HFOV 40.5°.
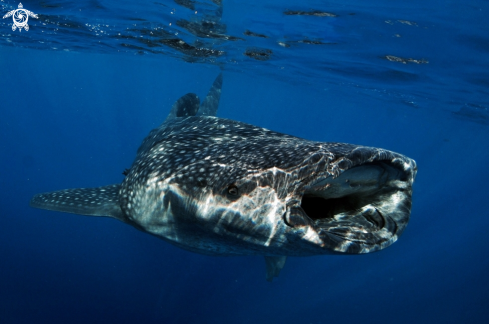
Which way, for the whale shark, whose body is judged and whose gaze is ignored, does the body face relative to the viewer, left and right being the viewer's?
facing the viewer and to the right of the viewer
